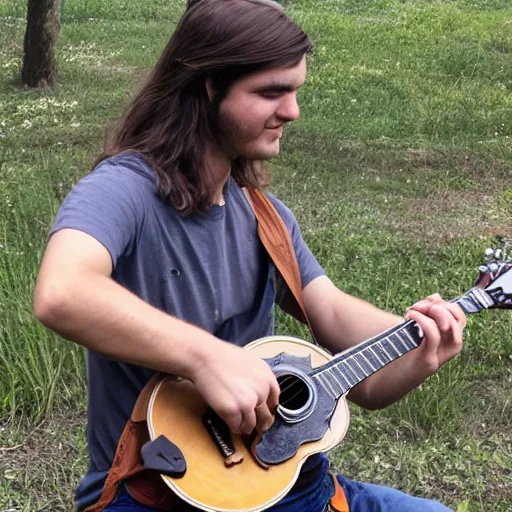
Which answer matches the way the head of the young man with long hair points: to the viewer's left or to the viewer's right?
to the viewer's right

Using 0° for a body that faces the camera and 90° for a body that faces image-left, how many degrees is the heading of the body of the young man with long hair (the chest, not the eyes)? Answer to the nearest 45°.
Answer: approximately 315°
